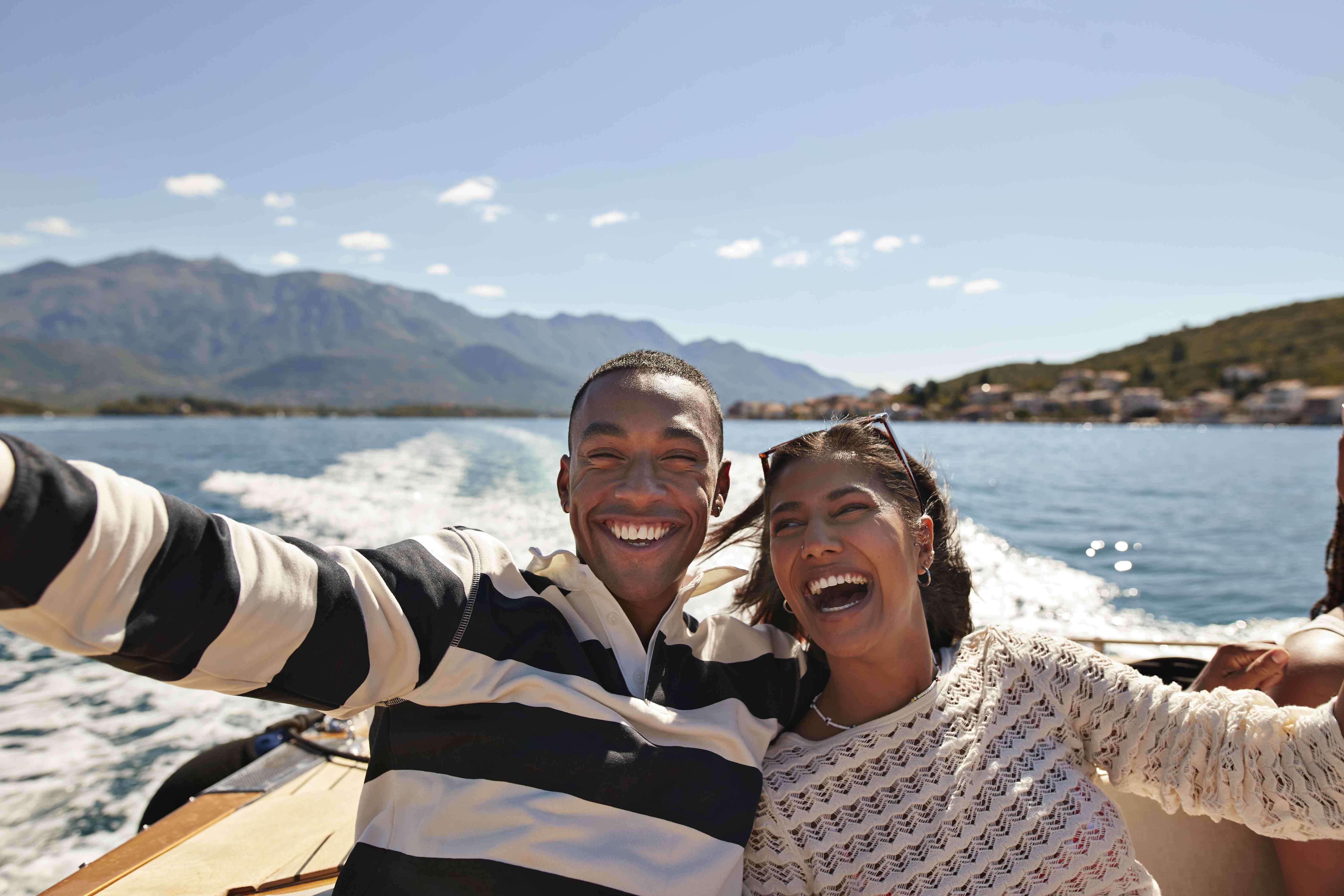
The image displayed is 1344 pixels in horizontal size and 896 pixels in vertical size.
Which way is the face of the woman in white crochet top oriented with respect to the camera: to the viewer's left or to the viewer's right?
to the viewer's left

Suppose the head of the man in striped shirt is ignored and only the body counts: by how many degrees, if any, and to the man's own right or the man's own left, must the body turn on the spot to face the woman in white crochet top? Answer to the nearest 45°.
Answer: approximately 90° to the man's own left

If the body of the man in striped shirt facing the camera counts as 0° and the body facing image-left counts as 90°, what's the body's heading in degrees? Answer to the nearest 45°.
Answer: approximately 0°
